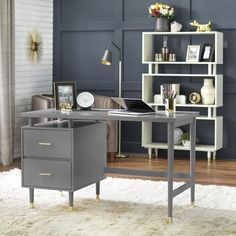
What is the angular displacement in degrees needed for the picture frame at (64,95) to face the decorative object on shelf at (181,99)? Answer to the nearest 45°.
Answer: approximately 135° to its left

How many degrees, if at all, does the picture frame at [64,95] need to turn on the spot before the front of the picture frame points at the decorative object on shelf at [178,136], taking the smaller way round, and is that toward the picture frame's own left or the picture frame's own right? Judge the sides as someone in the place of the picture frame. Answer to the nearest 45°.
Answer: approximately 135° to the picture frame's own left

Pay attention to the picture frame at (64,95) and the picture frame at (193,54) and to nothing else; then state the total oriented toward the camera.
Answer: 2

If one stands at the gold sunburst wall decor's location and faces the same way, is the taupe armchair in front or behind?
in front

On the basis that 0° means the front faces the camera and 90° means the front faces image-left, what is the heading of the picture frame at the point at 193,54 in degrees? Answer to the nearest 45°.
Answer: approximately 0°

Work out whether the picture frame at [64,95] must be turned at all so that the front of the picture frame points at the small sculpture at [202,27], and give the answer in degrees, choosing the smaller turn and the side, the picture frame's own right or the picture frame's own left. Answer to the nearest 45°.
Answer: approximately 135° to the picture frame's own left

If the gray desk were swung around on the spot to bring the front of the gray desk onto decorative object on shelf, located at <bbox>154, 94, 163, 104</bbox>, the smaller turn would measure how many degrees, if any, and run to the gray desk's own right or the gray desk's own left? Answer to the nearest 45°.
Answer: approximately 135° to the gray desk's own right

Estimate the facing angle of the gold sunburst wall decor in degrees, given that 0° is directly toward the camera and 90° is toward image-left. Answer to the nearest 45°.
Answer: approximately 315°

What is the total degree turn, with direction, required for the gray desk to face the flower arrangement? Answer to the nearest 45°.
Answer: approximately 135° to its right

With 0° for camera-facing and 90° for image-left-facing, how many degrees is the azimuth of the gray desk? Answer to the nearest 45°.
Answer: approximately 45°

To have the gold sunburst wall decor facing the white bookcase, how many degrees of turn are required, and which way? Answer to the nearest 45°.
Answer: approximately 45° to its left
